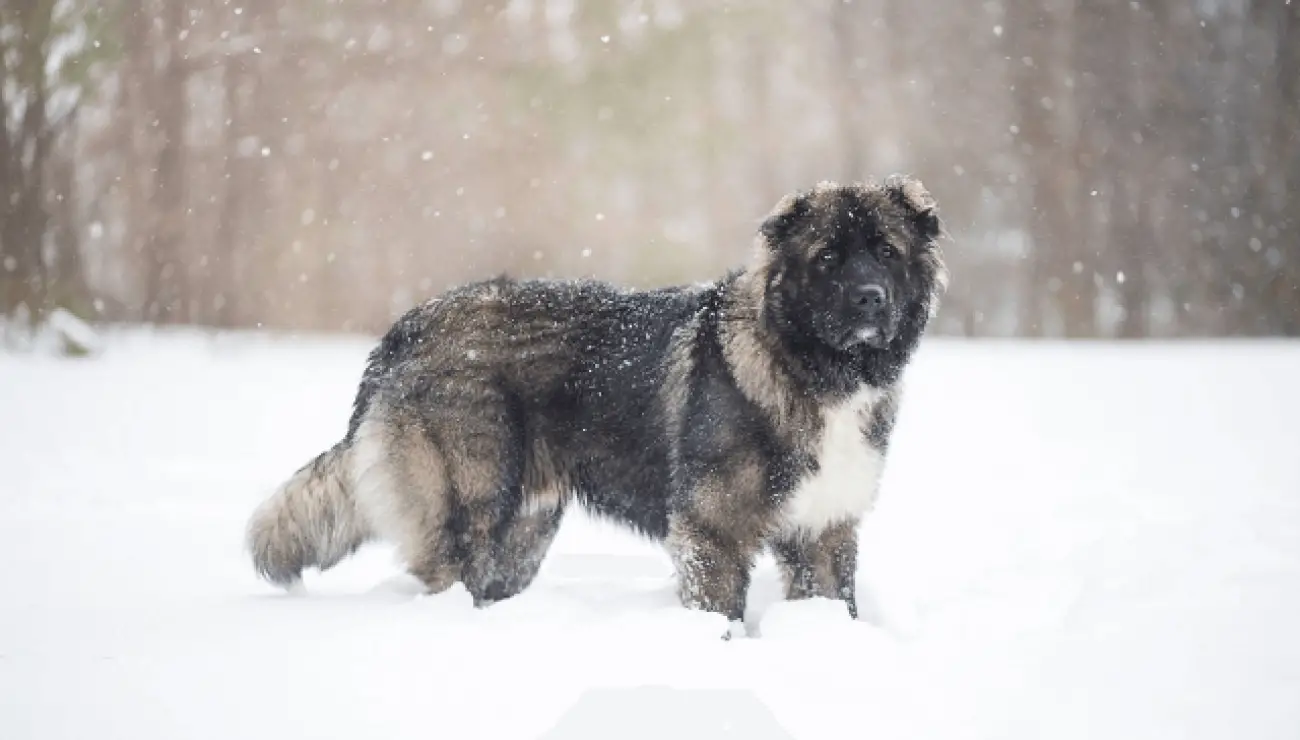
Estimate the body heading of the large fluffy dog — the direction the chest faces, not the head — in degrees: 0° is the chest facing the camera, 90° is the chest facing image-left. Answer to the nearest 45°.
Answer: approximately 315°
